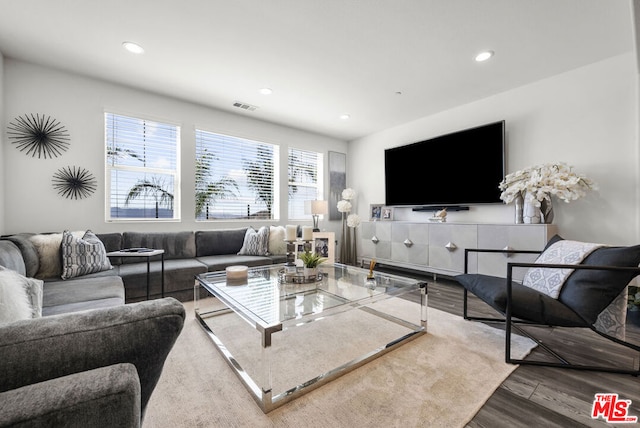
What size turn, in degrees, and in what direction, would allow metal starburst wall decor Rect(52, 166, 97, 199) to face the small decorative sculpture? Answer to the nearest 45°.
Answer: approximately 45° to its left

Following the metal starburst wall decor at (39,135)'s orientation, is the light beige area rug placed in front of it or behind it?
in front

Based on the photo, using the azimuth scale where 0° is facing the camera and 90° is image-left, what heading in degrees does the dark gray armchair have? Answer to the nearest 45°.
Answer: approximately 90°

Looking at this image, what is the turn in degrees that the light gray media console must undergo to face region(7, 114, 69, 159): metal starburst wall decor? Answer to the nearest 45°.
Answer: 0° — it already faces it

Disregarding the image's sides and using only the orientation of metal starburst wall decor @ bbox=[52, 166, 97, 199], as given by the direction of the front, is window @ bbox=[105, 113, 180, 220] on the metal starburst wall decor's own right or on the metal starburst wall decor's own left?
on the metal starburst wall decor's own left
